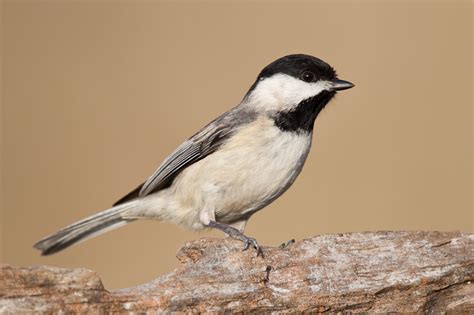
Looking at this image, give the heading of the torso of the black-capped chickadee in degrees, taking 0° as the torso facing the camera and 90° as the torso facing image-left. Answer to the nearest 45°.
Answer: approximately 270°
